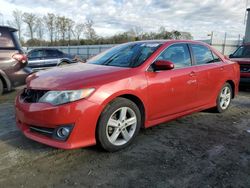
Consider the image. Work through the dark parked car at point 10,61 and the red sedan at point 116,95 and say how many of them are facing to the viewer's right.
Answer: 0

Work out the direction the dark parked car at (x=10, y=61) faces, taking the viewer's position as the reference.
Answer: facing to the left of the viewer

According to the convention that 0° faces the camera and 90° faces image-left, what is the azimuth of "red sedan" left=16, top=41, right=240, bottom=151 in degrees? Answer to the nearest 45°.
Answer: approximately 45°

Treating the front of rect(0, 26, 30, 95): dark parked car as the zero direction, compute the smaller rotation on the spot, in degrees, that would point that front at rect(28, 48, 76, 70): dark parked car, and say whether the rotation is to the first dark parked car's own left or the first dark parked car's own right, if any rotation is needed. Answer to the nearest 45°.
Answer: approximately 90° to the first dark parked car's own right

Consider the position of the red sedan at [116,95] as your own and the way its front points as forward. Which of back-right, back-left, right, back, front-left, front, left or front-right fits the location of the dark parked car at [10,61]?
right
